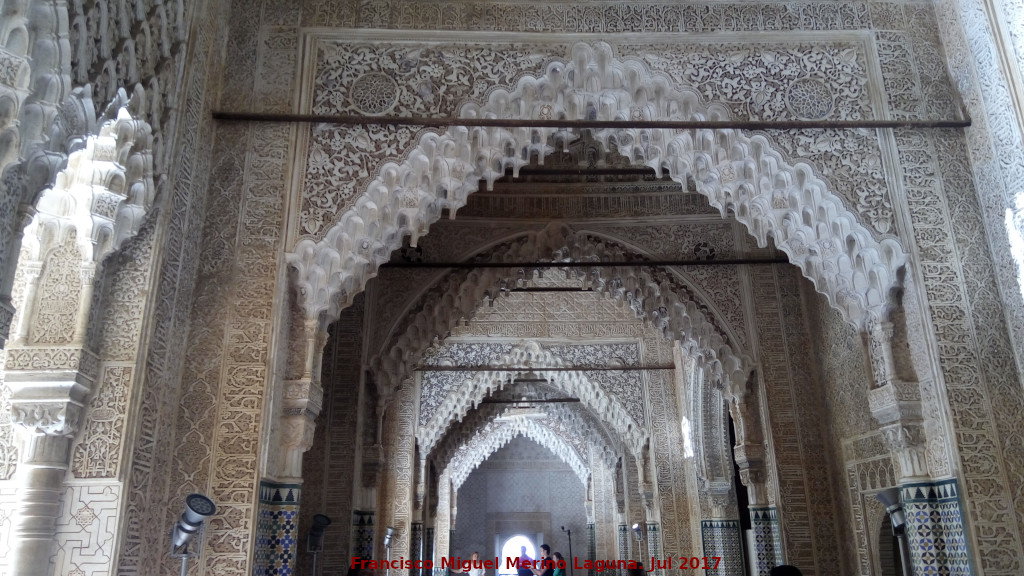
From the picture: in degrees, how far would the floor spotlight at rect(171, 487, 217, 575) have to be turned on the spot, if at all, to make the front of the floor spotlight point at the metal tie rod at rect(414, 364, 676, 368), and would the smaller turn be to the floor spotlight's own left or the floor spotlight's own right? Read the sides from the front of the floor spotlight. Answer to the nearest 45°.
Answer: approximately 90° to the floor spotlight's own left

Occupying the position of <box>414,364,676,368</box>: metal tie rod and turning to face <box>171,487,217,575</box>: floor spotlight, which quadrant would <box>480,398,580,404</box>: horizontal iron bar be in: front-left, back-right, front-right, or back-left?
back-right

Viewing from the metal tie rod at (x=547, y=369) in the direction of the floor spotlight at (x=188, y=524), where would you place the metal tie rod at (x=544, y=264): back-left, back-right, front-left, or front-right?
front-left

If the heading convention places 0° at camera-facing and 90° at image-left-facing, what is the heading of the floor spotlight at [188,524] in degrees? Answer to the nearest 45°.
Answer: approximately 315°

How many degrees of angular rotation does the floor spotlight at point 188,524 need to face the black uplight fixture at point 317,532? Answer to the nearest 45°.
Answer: approximately 90° to its left

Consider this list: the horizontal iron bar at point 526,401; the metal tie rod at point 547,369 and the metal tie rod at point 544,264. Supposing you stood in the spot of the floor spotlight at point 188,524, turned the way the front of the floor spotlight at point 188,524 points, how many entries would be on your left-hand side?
3

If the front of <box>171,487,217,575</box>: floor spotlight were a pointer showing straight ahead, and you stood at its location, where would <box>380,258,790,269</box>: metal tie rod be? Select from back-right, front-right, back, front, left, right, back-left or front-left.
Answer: left
